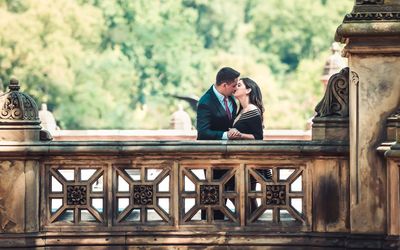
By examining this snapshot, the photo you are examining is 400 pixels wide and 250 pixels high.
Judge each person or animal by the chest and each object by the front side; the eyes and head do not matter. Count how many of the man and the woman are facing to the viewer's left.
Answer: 1

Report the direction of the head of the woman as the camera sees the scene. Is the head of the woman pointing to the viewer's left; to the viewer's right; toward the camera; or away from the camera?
to the viewer's left

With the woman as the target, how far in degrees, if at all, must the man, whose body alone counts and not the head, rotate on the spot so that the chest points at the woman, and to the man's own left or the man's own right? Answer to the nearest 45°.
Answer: approximately 45° to the man's own left

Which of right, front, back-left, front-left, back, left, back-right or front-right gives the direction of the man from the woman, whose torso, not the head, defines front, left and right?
front

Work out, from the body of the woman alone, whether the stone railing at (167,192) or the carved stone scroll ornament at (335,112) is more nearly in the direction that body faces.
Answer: the stone railing

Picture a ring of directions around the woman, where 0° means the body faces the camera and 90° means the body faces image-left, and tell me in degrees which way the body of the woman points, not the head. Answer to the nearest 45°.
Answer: approximately 90°

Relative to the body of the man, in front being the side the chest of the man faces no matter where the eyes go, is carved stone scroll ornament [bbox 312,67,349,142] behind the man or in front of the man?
in front
